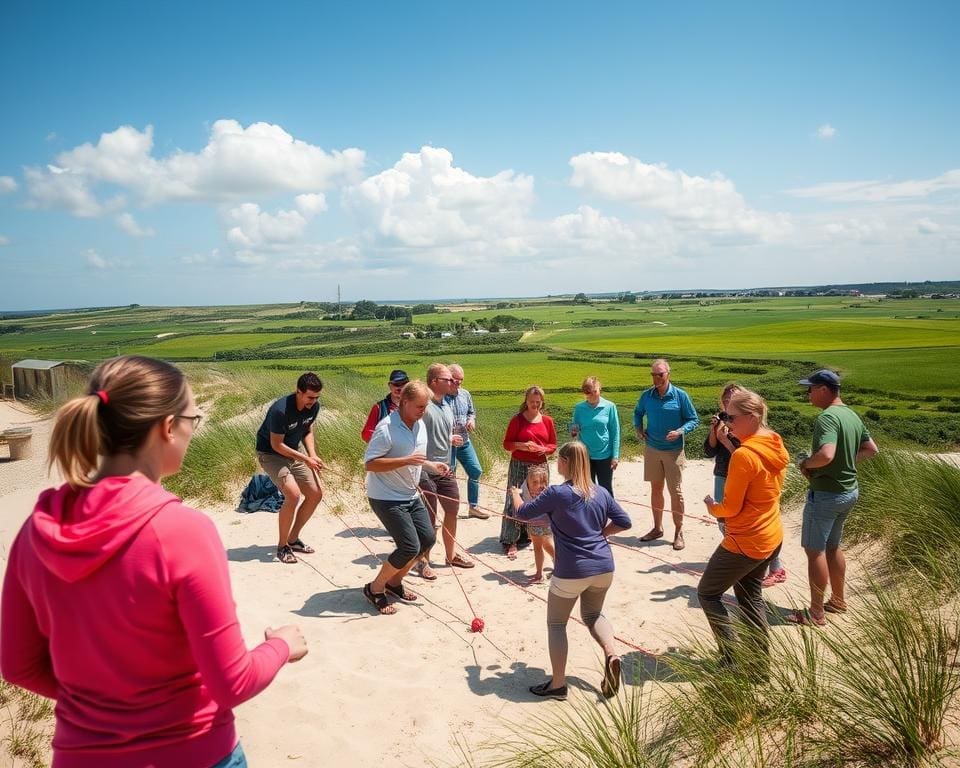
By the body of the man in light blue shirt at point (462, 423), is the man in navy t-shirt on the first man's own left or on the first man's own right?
on the first man's own right

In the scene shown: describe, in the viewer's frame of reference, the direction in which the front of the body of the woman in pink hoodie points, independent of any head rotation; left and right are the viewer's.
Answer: facing away from the viewer and to the right of the viewer

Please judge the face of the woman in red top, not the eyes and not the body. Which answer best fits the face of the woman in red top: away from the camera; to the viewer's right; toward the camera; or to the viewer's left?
toward the camera

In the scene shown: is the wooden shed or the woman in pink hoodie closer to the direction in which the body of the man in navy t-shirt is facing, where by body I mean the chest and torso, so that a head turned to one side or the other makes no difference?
the woman in pink hoodie

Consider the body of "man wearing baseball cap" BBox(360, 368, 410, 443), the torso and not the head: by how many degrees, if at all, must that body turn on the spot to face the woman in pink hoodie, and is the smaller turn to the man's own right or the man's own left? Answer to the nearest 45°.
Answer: approximately 45° to the man's own right

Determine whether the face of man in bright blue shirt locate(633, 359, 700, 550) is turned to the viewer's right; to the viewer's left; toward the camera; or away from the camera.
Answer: toward the camera

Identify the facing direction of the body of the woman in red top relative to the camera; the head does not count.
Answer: toward the camera

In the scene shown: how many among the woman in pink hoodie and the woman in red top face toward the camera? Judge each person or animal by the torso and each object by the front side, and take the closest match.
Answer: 1

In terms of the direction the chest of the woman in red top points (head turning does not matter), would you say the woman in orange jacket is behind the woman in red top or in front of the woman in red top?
in front

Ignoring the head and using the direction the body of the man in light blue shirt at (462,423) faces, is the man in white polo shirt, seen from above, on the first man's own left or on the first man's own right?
on the first man's own right

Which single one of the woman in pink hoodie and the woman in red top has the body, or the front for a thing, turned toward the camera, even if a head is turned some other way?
the woman in red top

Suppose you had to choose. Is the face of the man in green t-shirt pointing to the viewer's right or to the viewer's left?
to the viewer's left

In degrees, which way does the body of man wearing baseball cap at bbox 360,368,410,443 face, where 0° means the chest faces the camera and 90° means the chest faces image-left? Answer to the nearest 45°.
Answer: approximately 315°
